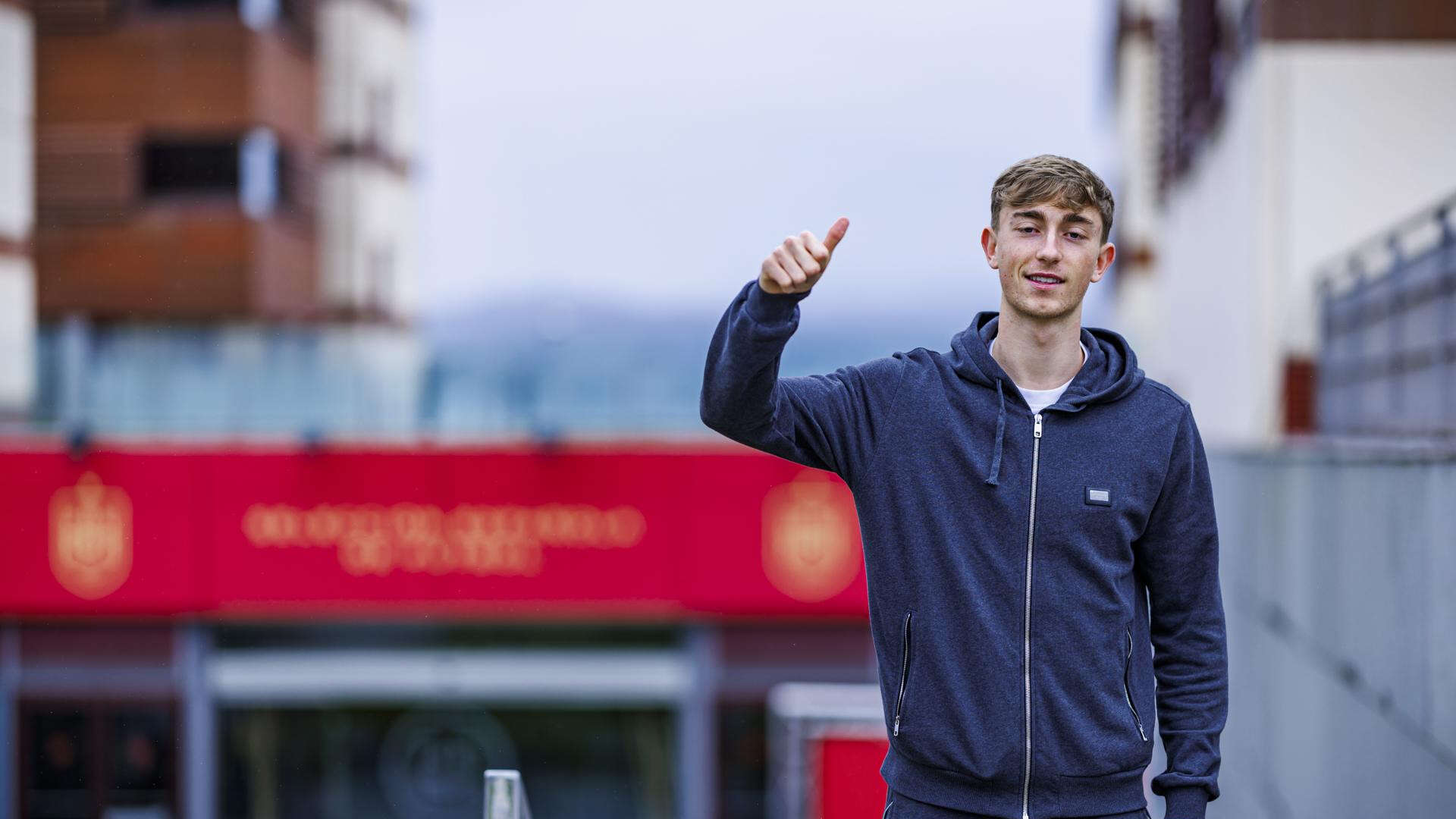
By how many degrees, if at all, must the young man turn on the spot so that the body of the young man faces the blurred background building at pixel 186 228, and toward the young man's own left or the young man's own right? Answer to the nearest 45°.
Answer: approximately 135° to the young man's own right

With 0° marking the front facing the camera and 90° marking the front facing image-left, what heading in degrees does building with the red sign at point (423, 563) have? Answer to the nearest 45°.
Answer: approximately 0°

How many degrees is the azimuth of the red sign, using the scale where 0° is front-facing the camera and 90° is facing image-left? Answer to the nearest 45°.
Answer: approximately 0°

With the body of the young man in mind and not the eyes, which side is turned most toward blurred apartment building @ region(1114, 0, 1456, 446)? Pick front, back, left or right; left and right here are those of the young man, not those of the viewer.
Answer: back

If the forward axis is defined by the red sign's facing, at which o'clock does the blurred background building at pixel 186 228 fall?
The blurred background building is roughly at 5 o'clock from the red sign.

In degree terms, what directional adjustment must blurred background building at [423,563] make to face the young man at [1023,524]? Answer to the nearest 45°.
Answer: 0° — it already faces them

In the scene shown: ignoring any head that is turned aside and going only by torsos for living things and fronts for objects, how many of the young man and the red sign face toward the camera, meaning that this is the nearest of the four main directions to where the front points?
2

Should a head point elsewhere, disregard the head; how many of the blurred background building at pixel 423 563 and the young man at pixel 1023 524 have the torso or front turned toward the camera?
2
